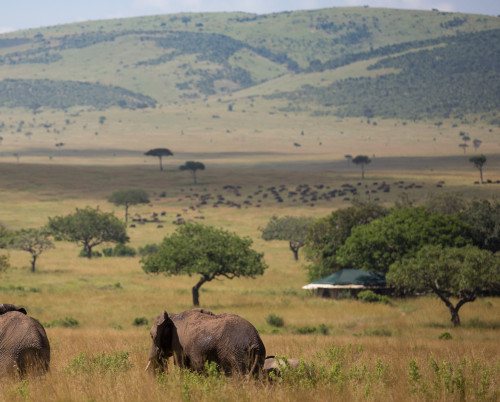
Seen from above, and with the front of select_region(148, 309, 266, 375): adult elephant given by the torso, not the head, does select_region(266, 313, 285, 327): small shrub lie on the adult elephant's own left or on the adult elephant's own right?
on the adult elephant's own right

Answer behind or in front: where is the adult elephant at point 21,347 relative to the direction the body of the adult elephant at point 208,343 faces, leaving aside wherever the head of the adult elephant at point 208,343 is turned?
in front

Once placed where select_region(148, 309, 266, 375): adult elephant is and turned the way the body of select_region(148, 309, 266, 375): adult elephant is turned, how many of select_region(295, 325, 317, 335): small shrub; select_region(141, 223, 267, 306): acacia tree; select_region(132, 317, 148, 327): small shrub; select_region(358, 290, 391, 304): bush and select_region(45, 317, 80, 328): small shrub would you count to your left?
0

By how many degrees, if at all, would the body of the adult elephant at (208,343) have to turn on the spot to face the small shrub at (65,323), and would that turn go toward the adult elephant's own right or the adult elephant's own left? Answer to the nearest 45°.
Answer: approximately 45° to the adult elephant's own right

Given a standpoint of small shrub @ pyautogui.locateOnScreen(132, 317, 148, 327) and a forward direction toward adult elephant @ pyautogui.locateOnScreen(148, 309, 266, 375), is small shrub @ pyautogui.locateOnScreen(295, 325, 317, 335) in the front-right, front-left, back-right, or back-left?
front-left

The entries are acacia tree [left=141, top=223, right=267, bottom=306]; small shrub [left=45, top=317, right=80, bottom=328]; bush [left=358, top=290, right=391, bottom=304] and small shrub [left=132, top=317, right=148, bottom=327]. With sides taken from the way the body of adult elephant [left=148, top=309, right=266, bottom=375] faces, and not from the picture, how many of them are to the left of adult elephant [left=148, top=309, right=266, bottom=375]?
0

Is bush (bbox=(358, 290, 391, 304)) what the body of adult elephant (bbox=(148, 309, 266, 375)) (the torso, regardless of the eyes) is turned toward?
no

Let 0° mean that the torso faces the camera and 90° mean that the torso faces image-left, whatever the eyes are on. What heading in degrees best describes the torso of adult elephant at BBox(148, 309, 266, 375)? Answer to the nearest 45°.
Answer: approximately 135°

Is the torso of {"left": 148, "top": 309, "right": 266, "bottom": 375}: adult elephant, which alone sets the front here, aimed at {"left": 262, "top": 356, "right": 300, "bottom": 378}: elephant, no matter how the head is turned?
no

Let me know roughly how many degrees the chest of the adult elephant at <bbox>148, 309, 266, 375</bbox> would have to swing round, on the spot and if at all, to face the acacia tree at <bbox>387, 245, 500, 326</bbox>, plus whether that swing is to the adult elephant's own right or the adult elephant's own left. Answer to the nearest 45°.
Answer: approximately 90° to the adult elephant's own right
